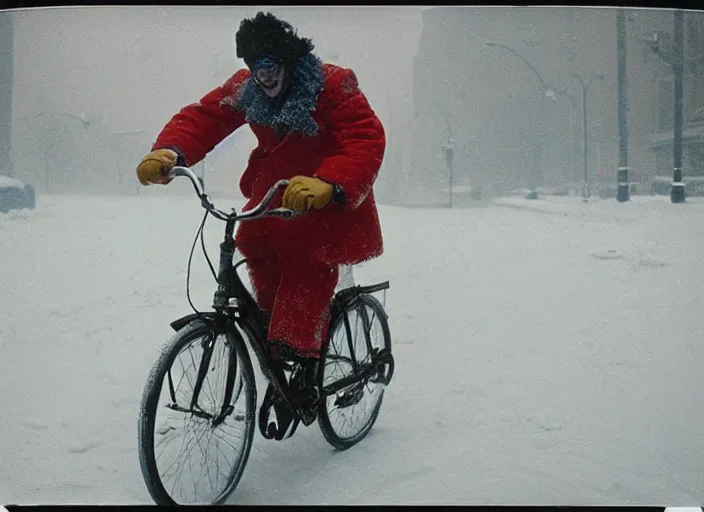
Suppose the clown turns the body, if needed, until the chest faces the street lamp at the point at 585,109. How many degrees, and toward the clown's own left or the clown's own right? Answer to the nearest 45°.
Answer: approximately 135° to the clown's own left

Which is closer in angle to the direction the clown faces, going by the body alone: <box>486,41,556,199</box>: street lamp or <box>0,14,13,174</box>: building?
the building

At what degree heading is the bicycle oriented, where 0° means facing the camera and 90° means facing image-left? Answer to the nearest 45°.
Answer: approximately 45°

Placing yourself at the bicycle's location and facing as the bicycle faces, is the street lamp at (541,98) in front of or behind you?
behind

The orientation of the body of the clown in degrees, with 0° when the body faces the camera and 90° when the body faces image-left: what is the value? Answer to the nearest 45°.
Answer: approximately 45°

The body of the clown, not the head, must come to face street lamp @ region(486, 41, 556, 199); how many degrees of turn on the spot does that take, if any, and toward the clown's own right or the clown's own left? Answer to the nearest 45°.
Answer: approximately 135° to the clown's own left
